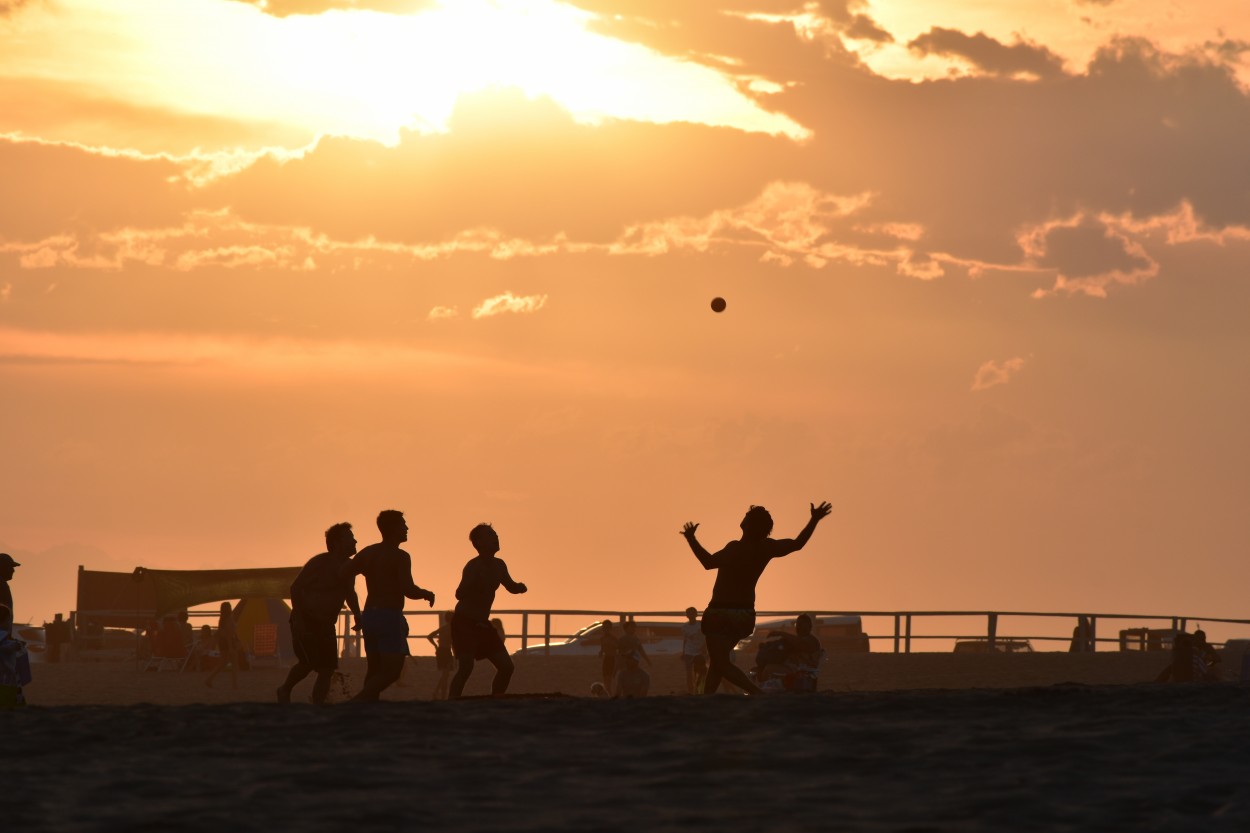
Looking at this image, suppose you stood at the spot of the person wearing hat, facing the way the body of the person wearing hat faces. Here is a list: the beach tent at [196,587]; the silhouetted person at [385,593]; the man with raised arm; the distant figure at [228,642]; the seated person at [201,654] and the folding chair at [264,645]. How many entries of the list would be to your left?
4

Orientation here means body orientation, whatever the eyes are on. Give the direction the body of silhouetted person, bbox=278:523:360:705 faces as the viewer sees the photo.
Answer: to the viewer's right

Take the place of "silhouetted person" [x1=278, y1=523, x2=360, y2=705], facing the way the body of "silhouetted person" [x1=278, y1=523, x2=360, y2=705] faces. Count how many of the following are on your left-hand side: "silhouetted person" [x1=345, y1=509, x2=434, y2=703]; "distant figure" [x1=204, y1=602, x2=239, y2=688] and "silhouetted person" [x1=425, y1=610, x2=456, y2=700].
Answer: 2

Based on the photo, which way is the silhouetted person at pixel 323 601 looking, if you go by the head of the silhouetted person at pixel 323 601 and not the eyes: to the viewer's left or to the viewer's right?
to the viewer's right

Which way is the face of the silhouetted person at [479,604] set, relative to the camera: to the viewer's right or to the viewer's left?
to the viewer's right

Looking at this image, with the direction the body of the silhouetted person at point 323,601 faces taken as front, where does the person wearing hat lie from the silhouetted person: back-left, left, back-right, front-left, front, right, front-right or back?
back-left

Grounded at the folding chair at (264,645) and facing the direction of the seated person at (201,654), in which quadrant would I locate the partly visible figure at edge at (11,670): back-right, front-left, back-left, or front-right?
front-left

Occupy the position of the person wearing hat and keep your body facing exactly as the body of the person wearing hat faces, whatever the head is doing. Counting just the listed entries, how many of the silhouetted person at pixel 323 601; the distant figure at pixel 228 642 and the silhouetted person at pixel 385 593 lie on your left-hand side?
1

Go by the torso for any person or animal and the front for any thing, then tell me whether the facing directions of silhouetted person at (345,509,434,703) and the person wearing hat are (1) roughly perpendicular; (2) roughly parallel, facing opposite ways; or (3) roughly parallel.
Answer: roughly parallel

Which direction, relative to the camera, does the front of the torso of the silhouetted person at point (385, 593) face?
to the viewer's right

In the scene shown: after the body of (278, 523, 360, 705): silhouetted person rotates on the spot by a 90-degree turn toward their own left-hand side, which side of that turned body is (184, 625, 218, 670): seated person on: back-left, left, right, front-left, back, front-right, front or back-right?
front

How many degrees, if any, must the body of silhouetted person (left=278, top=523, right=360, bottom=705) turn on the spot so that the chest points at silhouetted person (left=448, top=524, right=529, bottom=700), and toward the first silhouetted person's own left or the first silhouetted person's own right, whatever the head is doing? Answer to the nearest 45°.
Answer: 0° — they already face them

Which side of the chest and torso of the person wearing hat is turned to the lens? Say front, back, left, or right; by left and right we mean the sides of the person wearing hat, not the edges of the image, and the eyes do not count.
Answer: right

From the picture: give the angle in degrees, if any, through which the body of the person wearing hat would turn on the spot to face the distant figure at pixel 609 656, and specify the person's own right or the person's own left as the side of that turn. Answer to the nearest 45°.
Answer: approximately 45° to the person's own left
